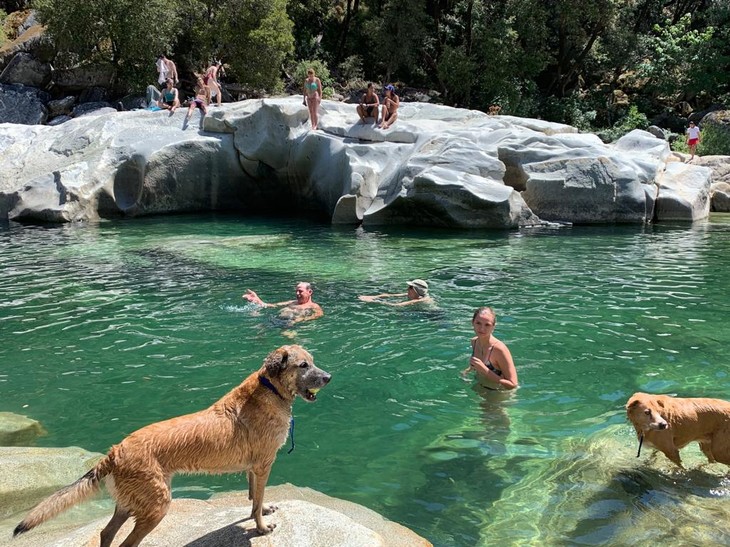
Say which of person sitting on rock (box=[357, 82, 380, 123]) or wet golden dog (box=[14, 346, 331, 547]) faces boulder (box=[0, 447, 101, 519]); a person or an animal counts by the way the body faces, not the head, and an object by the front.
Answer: the person sitting on rock

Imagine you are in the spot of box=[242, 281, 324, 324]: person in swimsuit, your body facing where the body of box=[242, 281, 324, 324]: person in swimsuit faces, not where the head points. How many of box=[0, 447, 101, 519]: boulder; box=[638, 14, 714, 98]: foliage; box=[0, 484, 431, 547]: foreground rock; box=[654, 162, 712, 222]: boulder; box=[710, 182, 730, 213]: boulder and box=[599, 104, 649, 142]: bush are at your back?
4

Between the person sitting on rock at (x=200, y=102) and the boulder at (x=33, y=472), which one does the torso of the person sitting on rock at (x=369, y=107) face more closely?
the boulder

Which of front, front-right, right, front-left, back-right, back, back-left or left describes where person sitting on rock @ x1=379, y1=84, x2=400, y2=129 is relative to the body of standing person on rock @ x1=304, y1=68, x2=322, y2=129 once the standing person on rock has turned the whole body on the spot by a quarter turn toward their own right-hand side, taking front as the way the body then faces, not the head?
back

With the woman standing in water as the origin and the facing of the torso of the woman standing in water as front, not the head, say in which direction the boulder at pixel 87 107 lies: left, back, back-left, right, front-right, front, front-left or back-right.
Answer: right

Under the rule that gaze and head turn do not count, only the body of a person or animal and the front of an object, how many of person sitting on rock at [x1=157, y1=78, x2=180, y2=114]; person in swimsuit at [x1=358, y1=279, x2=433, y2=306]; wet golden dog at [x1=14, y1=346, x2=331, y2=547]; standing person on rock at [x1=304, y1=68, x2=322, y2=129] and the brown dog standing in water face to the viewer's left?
2

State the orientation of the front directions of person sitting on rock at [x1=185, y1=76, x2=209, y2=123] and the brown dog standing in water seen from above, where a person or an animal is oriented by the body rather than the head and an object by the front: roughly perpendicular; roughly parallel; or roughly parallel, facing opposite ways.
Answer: roughly perpendicular

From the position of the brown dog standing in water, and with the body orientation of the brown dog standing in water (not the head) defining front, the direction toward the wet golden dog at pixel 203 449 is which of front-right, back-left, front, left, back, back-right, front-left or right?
front-left

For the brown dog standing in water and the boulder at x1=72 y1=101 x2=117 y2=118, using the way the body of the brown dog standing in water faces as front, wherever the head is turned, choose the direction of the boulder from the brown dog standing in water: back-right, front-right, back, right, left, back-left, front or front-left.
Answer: front-right

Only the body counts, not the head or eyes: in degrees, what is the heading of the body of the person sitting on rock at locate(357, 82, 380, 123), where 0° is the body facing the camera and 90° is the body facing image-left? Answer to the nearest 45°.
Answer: approximately 0°

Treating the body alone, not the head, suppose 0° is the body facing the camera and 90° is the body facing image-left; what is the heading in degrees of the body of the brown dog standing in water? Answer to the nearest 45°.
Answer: approximately 90°

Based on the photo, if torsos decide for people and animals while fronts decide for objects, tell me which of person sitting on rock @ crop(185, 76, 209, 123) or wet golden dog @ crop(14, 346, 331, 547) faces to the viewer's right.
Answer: the wet golden dog

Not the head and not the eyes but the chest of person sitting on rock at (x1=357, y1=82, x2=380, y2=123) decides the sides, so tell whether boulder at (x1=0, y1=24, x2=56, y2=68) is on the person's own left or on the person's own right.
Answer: on the person's own right

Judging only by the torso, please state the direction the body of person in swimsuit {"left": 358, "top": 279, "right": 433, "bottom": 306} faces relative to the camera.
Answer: to the viewer's left

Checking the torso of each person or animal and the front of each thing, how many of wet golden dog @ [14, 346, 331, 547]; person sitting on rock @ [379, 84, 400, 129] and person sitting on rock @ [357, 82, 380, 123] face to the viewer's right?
1

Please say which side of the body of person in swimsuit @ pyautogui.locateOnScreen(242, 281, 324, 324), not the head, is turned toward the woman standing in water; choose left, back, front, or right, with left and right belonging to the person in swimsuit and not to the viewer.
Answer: left
